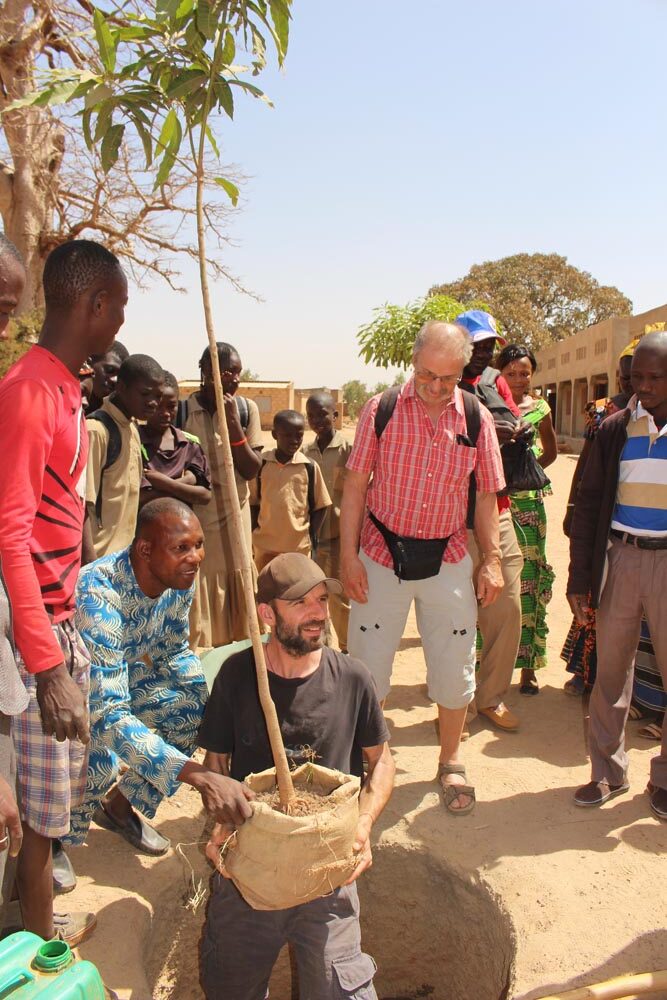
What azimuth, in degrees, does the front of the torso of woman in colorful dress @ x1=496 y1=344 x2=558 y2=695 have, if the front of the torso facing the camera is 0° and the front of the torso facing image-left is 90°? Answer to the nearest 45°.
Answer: approximately 0°

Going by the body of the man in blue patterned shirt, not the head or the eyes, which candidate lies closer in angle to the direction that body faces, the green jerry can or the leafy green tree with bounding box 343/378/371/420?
the green jerry can

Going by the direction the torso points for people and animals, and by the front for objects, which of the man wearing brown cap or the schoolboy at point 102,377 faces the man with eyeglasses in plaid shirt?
the schoolboy

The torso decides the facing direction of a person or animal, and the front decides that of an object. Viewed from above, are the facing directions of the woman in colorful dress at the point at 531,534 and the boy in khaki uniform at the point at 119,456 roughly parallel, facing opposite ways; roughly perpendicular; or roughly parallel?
roughly perpendicular

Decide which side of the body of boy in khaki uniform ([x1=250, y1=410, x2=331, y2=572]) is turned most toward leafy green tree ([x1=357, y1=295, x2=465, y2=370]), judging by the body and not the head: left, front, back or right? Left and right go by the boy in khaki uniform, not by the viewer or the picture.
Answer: back

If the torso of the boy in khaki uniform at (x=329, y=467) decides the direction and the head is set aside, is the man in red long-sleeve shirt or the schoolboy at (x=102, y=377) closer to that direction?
the man in red long-sleeve shirt

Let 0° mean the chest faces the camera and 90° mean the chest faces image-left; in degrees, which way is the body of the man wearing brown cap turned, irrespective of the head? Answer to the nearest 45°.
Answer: approximately 0°

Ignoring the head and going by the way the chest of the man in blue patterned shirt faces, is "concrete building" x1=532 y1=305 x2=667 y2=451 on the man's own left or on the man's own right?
on the man's own left
